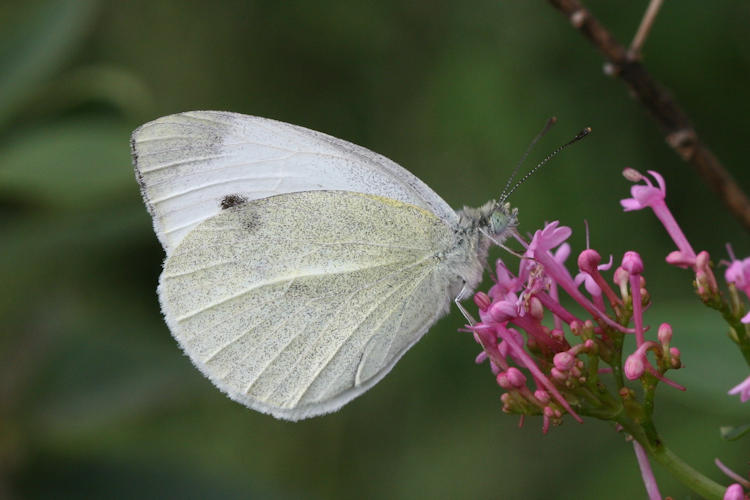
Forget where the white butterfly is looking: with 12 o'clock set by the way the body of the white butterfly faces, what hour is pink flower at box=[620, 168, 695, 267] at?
The pink flower is roughly at 1 o'clock from the white butterfly.

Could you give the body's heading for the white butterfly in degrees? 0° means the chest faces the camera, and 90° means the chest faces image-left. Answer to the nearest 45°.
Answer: approximately 270°
